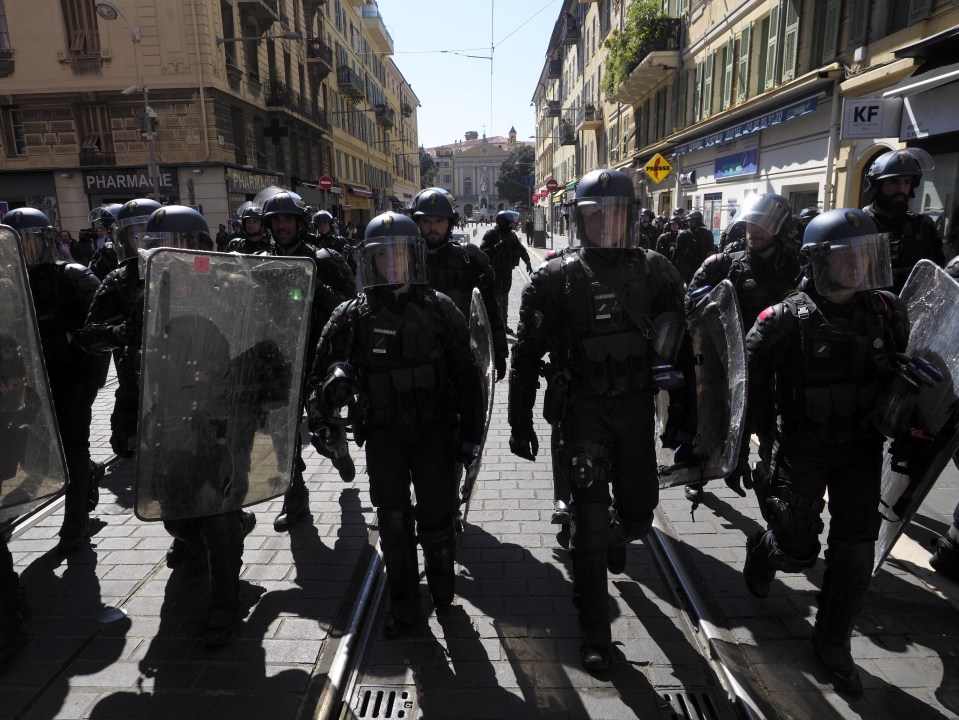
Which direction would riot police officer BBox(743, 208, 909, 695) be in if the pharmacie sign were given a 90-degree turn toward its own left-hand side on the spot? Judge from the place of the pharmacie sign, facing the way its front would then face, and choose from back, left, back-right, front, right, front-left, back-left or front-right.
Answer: right

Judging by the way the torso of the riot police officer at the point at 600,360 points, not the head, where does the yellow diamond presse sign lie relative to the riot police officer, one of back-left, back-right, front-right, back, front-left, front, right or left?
back

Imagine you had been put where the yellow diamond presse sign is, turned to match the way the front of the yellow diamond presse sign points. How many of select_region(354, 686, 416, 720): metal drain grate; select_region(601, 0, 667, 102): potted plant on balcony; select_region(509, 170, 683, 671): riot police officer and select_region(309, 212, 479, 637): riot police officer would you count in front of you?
3

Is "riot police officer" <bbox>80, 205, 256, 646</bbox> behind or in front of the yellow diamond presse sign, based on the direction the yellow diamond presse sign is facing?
in front

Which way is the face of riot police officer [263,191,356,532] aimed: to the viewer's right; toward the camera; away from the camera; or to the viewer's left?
toward the camera

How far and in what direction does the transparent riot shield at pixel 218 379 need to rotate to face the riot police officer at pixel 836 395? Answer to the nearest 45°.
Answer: approximately 45° to its left

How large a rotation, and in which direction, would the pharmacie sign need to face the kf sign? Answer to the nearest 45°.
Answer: approximately 45° to its left

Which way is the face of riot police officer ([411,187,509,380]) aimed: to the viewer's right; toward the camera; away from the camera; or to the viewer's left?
toward the camera

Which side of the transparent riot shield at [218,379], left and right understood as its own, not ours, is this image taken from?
front

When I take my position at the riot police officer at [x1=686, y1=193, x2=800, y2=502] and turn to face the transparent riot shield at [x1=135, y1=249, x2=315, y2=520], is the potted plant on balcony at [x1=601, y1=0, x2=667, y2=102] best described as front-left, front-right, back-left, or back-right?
back-right

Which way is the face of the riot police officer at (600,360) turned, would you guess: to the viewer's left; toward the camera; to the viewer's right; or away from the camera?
toward the camera

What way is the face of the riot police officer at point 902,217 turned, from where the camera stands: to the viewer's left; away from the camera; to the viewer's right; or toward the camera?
toward the camera

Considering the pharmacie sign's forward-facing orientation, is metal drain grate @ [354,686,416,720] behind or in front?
in front

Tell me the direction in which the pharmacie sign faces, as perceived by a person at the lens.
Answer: facing the viewer

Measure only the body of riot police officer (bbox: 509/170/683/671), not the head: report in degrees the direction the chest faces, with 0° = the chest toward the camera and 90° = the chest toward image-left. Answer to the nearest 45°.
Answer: approximately 0°

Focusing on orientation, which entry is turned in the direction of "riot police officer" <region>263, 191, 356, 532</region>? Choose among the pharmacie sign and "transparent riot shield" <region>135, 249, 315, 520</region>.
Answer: the pharmacie sign

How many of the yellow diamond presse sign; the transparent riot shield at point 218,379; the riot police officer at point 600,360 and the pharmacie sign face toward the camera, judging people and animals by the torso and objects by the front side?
4
